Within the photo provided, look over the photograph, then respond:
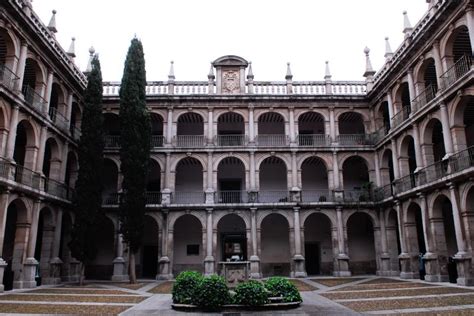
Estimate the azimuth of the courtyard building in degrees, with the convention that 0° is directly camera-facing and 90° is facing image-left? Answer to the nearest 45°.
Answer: approximately 0°

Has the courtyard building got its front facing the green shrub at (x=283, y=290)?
yes

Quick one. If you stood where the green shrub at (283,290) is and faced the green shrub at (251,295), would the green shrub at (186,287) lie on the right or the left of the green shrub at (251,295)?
right

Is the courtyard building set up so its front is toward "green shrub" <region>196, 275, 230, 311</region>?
yes

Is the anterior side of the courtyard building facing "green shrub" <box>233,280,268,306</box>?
yes

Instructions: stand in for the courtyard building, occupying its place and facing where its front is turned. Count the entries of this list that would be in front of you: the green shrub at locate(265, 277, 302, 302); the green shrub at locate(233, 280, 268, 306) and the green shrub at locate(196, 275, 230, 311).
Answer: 3
